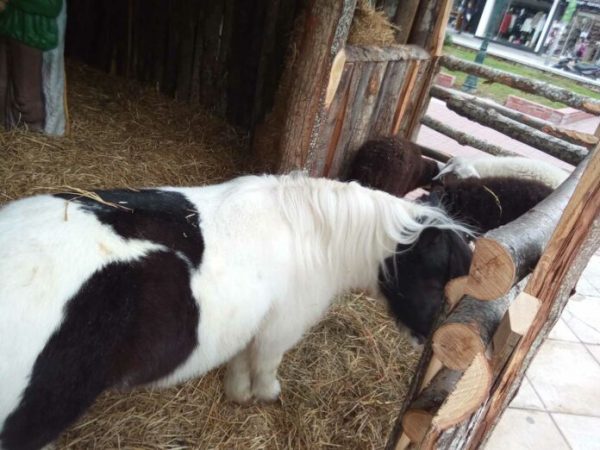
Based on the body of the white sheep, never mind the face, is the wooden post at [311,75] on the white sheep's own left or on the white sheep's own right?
on the white sheep's own left

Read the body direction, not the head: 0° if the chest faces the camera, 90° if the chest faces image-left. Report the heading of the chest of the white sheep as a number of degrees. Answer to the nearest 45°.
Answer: approximately 90°

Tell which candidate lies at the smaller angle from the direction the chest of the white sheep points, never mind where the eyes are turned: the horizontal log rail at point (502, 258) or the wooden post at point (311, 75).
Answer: the wooden post
